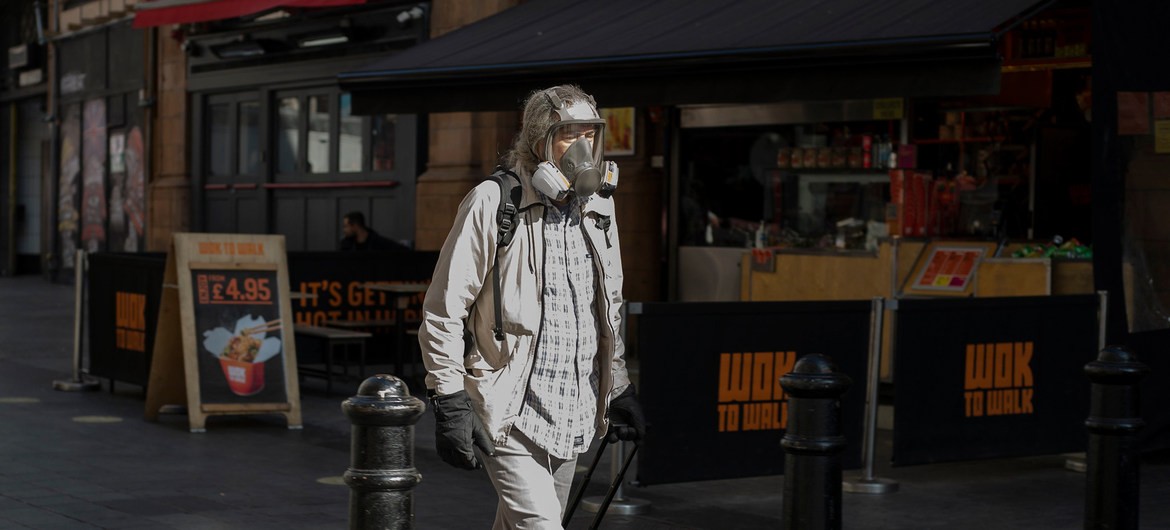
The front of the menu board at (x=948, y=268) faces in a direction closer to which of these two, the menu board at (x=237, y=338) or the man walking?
the man walking

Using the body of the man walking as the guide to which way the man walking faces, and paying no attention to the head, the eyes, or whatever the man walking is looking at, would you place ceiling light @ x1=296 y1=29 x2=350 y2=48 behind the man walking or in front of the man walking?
behind

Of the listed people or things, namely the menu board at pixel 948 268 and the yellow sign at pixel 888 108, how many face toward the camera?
2

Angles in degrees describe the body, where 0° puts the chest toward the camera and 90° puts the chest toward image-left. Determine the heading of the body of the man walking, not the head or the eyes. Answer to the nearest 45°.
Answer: approximately 315°

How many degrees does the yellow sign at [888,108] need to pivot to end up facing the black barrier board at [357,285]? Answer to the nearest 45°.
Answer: approximately 90° to its right

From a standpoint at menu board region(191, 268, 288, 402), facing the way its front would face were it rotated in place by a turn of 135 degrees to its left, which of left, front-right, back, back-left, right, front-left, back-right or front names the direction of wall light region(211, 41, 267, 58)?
front-left

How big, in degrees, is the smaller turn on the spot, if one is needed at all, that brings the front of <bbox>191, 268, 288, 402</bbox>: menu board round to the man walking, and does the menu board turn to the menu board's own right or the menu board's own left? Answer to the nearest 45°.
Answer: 0° — it already faces them

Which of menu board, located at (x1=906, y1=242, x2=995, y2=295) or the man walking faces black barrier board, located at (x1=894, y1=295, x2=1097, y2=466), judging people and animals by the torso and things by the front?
the menu board
